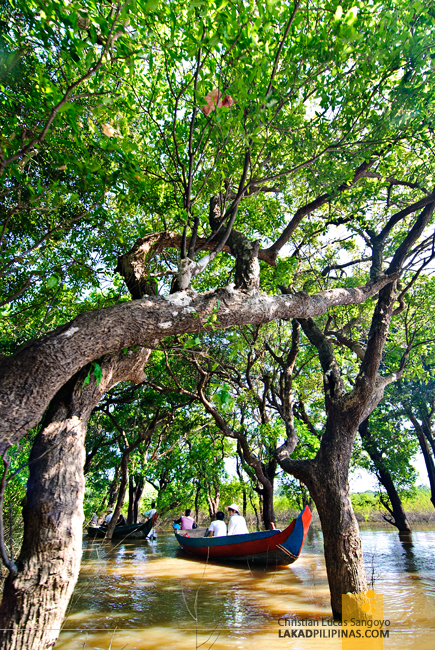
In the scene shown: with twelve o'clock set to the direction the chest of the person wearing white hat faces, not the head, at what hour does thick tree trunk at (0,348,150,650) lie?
The thick tree trunk is roughly at 8 o'clock from the person wearing white hat.

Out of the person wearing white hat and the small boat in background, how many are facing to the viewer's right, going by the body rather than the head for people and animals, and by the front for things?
1

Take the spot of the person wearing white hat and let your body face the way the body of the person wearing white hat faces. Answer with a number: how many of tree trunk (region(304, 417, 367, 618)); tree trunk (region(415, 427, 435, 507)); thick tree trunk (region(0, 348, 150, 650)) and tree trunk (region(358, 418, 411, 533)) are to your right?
2
